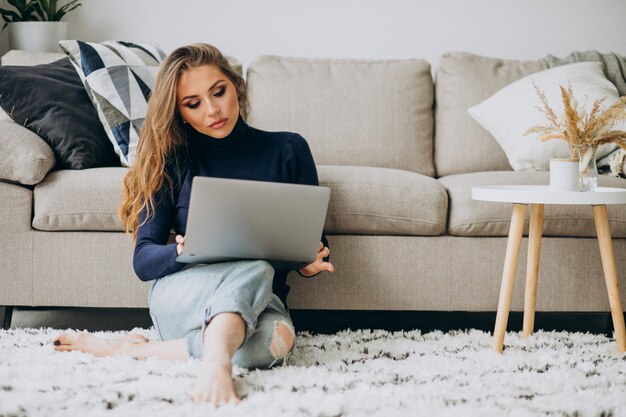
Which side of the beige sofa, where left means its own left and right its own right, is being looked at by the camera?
front

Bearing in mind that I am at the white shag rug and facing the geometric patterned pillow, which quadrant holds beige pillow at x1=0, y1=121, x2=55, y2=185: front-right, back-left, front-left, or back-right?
front-left
